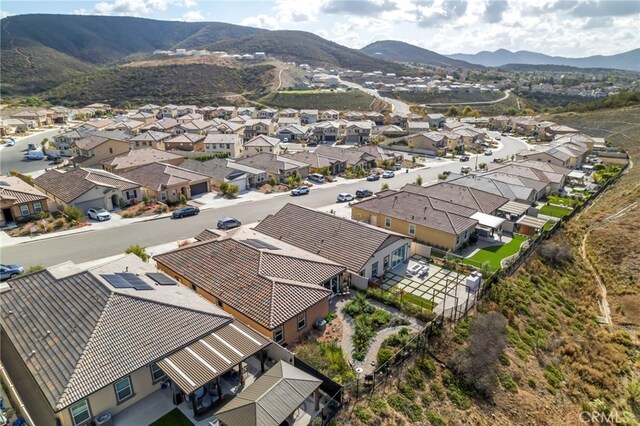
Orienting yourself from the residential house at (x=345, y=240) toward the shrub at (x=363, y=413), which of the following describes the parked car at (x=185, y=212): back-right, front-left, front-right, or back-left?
back-right

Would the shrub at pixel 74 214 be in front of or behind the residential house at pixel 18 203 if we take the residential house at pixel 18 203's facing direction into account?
in front

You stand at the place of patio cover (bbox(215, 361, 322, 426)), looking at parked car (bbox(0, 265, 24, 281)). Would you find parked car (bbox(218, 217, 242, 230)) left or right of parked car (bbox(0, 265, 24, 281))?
right

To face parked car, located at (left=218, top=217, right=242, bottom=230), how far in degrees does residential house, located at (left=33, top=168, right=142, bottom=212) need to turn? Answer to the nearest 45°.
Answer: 0° — it already faces it

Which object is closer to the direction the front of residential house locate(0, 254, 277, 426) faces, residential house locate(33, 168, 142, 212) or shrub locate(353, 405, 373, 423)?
the residential house

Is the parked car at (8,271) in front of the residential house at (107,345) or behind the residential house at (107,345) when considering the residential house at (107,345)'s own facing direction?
in front

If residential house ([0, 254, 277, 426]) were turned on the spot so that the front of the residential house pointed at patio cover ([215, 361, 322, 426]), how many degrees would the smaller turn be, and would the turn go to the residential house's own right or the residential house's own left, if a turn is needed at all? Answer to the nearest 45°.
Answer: approximately 180°

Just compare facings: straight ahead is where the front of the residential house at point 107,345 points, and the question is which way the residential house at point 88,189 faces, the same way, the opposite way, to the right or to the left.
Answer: the opposite way

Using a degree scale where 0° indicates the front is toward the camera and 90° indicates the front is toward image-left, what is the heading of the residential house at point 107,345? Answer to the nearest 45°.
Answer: approximately 135°
